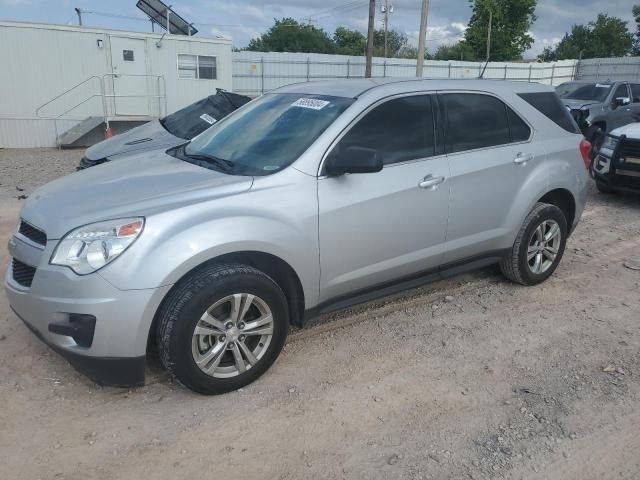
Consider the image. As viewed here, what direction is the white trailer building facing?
toward the camera

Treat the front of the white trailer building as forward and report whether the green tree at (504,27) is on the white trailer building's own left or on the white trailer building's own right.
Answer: on the white trailer building's own left

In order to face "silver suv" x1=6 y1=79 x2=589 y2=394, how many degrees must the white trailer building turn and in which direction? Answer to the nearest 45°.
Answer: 0° — it already faces it

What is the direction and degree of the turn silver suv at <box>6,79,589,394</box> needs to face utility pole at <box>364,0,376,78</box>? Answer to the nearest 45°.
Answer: approximately 135° to its right

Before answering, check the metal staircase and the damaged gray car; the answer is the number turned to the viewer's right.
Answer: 0

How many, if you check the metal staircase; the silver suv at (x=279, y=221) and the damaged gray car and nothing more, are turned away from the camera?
0

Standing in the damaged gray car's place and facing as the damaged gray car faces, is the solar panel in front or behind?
behind

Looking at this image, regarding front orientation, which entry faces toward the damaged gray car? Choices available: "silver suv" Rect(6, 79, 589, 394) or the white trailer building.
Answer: the white trailer building

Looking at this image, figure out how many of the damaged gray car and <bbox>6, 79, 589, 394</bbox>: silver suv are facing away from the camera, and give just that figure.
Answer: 0

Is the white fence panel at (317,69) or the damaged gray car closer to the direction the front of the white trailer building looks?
the damaged gray car

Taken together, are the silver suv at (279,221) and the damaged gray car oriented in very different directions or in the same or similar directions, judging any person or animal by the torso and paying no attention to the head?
same or similar directions

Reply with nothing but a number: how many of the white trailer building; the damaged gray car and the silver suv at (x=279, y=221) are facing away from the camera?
0

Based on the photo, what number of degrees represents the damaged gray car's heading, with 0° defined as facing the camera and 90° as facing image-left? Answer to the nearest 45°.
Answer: approximately 45°
